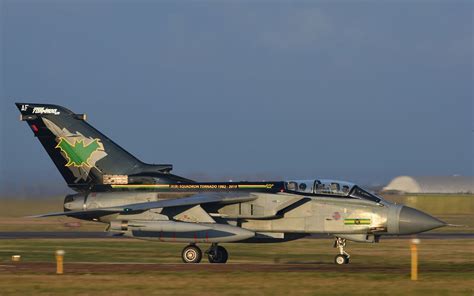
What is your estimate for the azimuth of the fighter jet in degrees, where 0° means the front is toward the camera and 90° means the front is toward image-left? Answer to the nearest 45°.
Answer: approximately 270°
